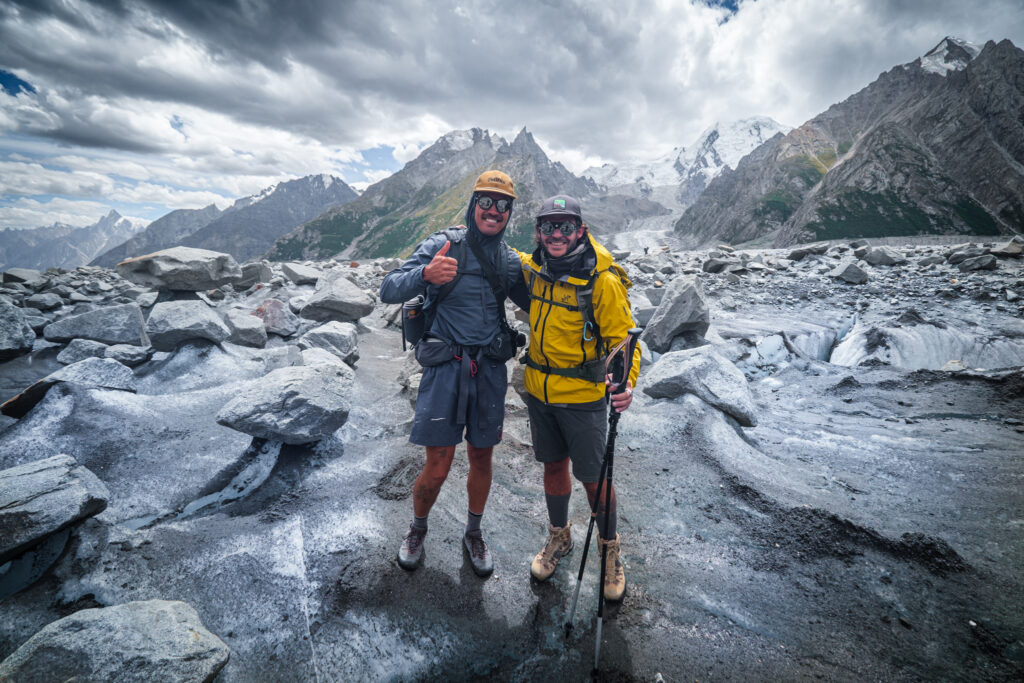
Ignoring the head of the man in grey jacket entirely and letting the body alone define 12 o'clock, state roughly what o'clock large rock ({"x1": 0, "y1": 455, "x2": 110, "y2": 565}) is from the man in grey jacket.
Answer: The large rock is roughly at 3 o'clock from the man in grey jacket.

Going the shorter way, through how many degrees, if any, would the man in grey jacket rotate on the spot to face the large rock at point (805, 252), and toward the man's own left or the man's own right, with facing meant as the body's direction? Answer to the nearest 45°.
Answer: approximately 135° to the man's own left

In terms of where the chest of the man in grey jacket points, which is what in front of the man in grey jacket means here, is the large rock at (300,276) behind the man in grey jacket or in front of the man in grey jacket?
behind

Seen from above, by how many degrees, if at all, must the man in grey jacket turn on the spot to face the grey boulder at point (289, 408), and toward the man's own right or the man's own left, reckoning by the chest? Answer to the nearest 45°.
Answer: approximately 135° to the man's own right

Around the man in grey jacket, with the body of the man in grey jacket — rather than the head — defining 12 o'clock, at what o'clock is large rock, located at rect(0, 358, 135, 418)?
The large rock is roughly at 4 o'clock from the man in grey jacket.

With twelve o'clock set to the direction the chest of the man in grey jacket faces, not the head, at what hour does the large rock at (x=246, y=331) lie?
The large rock is roughly at 5 o'clock from the man in grey jacket.

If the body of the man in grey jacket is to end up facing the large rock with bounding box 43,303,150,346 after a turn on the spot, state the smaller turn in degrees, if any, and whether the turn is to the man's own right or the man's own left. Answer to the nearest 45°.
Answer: approximately 135° to the man's own right

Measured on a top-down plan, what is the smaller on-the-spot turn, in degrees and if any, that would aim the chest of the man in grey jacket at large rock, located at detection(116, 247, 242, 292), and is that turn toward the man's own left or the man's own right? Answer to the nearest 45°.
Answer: approximately 135° to the man's own right

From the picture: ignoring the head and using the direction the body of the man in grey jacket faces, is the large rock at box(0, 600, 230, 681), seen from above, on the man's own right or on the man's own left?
on the man's own right

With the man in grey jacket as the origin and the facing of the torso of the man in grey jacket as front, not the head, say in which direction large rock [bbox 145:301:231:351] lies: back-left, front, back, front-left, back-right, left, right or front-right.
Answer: back-right

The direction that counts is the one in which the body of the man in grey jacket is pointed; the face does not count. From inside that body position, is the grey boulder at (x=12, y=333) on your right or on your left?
on your right

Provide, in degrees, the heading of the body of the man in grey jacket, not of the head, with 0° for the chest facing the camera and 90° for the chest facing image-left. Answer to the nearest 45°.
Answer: approximately 0°

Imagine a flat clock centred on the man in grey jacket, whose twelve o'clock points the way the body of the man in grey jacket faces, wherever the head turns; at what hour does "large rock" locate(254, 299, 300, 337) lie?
The large rock is roughly at 5 o'clock from the man in grey jacket.
